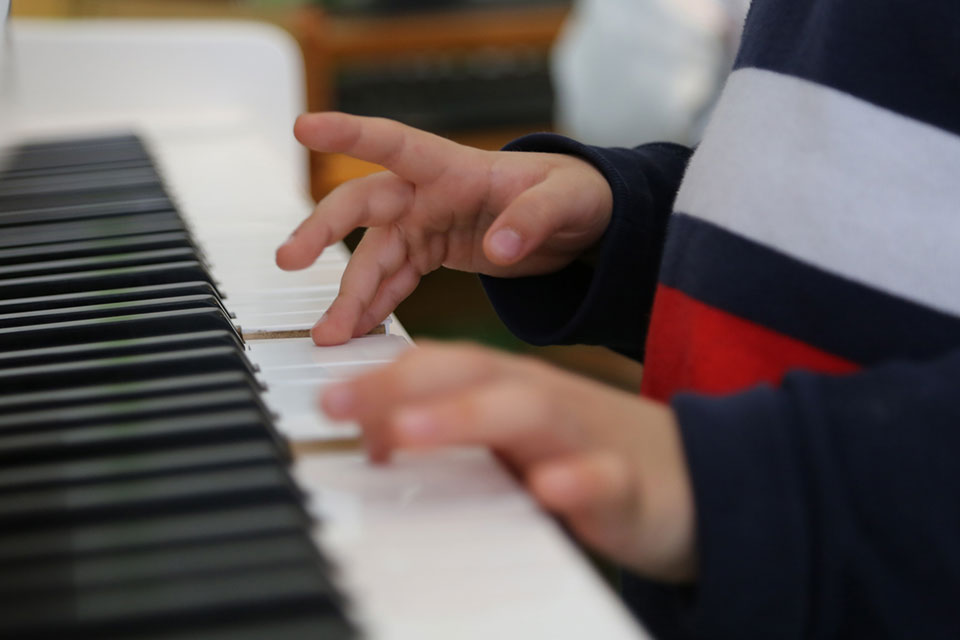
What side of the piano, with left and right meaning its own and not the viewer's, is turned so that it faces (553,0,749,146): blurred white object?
left

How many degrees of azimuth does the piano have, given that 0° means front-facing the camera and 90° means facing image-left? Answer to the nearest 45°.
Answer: approximately 270°
